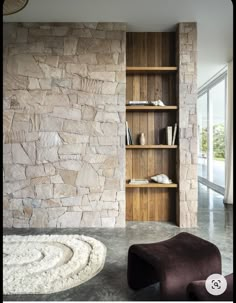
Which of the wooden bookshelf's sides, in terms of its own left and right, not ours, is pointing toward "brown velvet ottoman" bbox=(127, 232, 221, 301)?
front

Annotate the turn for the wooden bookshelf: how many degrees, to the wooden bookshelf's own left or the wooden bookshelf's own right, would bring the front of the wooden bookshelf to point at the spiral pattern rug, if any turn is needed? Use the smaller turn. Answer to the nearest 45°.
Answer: approximately 45° to the wooden bookshelf's own right

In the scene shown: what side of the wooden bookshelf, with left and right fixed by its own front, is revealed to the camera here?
front

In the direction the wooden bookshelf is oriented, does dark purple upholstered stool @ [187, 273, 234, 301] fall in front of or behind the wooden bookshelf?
in front
